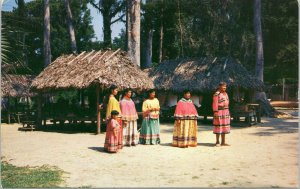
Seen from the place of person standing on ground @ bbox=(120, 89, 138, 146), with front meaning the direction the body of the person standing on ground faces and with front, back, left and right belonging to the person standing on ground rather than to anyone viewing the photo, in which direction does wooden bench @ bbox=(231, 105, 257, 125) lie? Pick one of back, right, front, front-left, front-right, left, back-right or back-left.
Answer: left

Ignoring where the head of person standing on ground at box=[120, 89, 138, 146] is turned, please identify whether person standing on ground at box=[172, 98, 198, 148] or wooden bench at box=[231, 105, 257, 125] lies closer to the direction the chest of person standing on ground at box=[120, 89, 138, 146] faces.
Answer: the person standing on ground

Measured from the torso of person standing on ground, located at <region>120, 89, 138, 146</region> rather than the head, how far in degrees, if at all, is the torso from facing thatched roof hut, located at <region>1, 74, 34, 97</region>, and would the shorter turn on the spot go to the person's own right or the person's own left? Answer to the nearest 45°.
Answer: approximately 180°

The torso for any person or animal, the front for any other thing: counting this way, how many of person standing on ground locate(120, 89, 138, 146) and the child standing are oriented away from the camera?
0

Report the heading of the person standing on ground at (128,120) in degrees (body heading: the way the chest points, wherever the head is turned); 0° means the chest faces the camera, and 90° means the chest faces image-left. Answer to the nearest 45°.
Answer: approximately 315°

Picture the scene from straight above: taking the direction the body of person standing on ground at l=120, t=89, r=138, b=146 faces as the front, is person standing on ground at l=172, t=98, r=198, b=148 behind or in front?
in front

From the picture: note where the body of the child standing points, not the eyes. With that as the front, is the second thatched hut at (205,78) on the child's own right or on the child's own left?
on the child's own left

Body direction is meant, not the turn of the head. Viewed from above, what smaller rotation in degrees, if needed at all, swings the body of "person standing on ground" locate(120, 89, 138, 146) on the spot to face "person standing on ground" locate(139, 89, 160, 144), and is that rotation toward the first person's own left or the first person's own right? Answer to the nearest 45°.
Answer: approximately 45° to the first person's own left

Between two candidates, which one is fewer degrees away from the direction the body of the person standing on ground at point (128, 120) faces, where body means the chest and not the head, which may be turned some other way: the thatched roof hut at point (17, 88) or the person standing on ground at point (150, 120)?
the person standing on ground
